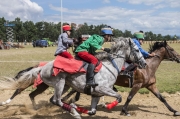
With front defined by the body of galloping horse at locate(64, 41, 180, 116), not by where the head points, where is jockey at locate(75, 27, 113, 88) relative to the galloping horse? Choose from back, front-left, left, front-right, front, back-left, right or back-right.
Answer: back-right

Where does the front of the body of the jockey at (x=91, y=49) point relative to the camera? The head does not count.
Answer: to the viewer's right

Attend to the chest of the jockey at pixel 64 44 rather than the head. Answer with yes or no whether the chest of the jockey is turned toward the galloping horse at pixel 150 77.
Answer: yes

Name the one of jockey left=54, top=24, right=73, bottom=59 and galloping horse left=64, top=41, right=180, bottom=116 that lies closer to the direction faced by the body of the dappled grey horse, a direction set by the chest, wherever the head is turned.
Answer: the galloping horse

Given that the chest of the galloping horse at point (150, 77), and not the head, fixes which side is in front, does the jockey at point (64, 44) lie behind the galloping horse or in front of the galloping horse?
behind

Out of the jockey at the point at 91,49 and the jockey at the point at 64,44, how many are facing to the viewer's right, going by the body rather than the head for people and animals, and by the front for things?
2

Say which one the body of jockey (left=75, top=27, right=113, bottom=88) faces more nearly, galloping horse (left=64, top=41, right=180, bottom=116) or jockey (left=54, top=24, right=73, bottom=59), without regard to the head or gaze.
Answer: the galloping horse

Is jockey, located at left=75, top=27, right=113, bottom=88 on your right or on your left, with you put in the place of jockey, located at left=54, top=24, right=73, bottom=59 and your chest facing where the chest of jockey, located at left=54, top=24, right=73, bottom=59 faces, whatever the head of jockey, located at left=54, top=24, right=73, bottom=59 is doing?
on your right

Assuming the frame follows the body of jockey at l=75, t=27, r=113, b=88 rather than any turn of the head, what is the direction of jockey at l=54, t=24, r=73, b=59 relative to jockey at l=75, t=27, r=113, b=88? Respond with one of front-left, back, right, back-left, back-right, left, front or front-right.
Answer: back-left

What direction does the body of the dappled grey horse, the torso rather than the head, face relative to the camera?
to the viewer's right

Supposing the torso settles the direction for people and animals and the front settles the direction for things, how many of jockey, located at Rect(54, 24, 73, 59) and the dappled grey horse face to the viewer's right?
2

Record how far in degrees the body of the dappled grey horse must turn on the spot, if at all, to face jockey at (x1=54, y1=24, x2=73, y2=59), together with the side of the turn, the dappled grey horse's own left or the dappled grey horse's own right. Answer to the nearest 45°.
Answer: approximately 135° to the dappled grey horse's own left

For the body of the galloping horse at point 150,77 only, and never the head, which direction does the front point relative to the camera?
to the viewer's right

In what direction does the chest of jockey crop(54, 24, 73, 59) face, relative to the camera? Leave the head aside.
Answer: to the viewer's right

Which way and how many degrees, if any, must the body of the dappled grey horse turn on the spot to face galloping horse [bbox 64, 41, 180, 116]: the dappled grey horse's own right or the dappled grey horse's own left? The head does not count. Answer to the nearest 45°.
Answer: approximately 45° to the dappled grey horse's own left
